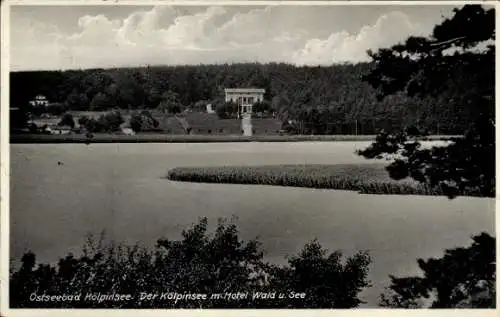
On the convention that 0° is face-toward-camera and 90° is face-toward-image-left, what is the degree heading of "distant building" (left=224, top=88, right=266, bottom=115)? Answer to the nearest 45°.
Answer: approximately 0°

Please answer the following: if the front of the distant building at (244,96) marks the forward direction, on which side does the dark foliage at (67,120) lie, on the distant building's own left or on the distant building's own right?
on the distant building's own right
